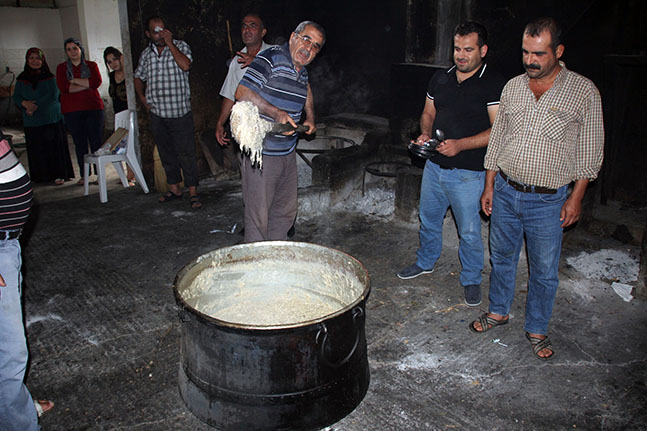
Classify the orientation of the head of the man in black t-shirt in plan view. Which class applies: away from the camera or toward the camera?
toward the camera

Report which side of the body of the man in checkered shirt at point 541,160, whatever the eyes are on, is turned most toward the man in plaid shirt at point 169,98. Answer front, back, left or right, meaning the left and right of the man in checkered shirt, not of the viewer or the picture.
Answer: right

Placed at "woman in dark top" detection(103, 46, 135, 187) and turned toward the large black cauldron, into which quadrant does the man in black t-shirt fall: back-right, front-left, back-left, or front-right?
front-left

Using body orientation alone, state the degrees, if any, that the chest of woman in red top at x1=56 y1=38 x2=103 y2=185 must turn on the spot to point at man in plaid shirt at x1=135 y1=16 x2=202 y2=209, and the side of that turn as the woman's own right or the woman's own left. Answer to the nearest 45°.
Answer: approximately 45° to the woman's own left

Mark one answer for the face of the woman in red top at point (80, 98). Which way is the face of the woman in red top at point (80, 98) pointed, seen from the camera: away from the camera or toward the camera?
toward the camera

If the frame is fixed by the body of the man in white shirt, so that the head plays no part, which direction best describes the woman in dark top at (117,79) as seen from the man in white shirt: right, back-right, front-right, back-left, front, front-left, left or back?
back-right

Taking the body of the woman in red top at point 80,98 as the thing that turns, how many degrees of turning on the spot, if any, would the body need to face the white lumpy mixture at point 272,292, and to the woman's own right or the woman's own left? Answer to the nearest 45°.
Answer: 0° — they already face it

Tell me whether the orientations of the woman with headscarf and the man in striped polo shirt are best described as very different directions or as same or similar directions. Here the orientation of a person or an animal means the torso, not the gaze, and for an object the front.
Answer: same or similar directions

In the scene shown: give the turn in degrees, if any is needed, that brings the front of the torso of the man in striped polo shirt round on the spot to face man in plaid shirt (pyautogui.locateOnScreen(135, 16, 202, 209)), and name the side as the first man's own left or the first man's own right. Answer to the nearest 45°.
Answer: approximately 180°

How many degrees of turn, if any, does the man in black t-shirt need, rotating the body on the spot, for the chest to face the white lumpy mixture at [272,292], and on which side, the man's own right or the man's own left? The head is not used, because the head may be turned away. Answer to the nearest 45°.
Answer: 0° — they already face it

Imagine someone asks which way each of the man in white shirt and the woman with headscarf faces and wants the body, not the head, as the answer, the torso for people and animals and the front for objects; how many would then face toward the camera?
2

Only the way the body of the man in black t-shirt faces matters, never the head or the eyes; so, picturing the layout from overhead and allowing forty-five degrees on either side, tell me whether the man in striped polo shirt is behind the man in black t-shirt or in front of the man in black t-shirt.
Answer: in front

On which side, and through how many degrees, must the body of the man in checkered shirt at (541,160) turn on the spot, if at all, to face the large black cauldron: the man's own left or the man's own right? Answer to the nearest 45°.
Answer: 0° — they already face it

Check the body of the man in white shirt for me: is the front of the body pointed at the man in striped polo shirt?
yes

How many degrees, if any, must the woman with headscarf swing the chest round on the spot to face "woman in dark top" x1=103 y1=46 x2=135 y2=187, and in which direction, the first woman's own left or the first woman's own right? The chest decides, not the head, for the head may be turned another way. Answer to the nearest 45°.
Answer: approximately 45° to the first woman's own left

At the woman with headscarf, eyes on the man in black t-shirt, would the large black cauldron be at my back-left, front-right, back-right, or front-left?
front-right

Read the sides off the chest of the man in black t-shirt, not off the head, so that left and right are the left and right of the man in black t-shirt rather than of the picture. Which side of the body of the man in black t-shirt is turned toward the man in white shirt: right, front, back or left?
right

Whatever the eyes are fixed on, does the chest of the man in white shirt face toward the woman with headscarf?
no

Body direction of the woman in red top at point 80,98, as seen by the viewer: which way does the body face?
toward the camera
